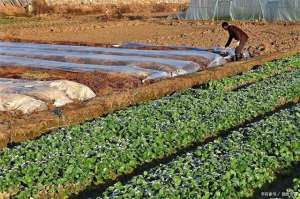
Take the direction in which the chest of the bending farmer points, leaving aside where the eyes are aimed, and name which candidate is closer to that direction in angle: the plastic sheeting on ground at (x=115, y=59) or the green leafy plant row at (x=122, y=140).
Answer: the plastic sheeting on ground

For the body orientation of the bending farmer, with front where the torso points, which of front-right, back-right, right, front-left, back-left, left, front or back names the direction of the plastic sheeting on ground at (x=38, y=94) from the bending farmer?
front-left

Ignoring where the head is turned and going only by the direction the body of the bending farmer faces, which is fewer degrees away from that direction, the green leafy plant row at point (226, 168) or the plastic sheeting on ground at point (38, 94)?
the plastic sheeting on ground

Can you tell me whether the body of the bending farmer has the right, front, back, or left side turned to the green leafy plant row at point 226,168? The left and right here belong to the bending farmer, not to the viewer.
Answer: left

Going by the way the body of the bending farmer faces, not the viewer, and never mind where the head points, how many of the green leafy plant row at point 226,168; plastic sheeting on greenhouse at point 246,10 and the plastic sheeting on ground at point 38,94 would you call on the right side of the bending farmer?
1

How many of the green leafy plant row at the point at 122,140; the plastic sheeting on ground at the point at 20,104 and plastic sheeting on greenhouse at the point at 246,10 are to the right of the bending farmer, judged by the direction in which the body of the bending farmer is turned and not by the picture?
1

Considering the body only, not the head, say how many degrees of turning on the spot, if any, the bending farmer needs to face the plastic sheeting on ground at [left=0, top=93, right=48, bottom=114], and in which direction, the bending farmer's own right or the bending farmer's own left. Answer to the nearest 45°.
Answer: approximately 45° to the bending farmer's own left

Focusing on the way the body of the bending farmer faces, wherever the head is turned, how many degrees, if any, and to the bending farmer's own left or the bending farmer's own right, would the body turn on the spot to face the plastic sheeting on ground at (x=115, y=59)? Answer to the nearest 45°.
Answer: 0° — they already face it

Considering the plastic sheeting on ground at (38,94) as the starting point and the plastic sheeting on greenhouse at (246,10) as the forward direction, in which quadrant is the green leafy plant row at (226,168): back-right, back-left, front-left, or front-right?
back-right

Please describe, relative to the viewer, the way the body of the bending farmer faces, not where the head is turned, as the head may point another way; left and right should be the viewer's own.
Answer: facing to the left of the viewer

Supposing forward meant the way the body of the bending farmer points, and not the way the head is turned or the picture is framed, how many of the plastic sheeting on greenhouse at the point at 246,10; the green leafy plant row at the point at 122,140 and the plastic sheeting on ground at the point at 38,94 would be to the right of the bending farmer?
1

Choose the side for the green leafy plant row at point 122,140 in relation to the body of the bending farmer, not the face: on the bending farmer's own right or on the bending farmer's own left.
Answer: on the bending farmer's own left

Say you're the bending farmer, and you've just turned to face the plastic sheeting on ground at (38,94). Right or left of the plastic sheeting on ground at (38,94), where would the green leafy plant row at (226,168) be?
left

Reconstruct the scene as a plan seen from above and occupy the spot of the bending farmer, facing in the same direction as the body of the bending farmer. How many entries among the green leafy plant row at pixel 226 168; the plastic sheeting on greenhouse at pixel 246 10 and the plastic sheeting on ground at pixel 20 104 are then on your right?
1

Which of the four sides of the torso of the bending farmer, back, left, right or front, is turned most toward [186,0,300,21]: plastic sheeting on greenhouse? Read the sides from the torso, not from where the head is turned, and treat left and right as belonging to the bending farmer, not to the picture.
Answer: right
